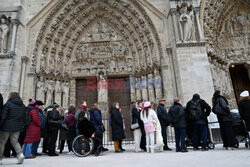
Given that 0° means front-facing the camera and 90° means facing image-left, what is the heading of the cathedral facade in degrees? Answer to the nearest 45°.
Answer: approximately 0°
